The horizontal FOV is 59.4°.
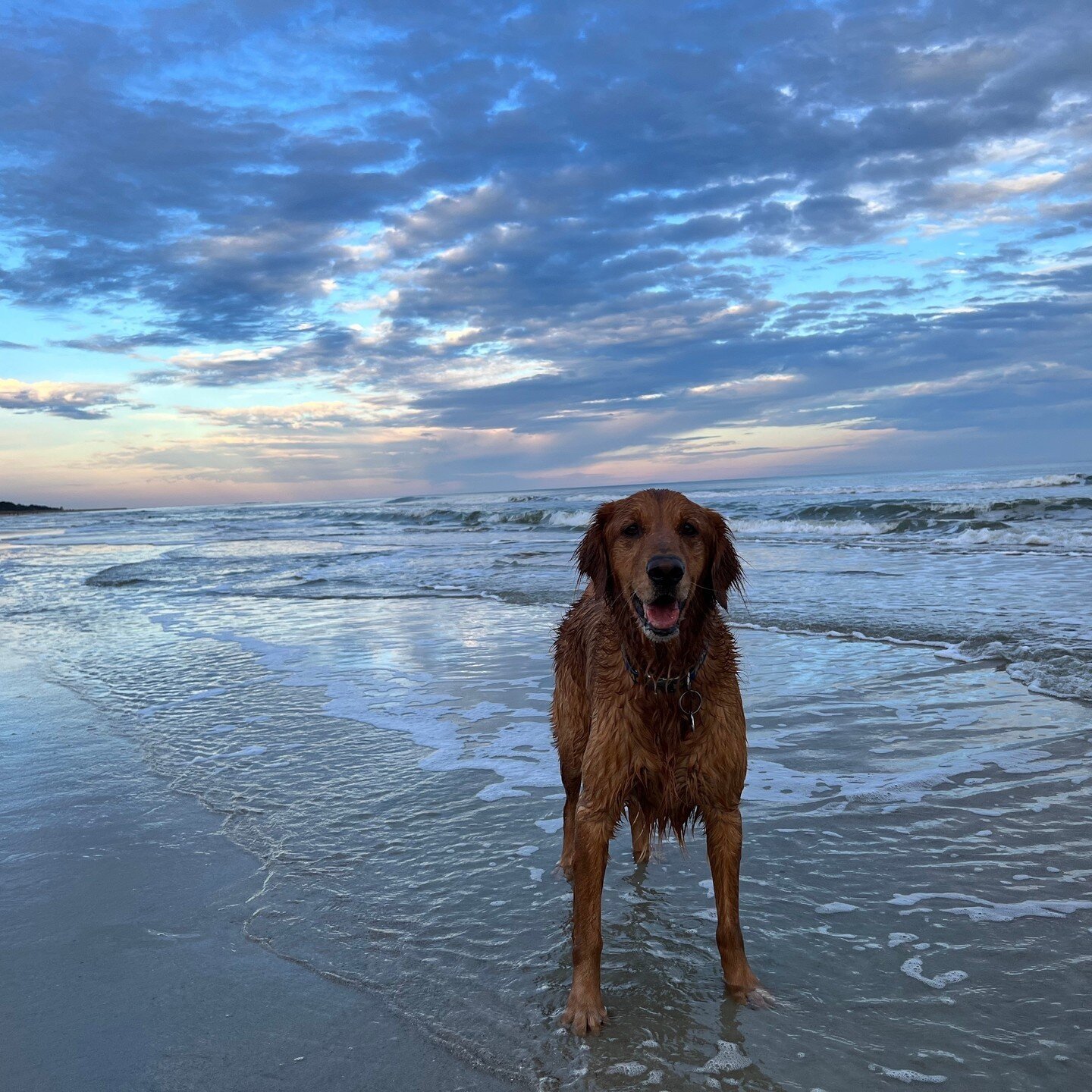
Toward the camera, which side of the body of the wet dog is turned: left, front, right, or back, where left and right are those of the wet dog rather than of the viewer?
front
